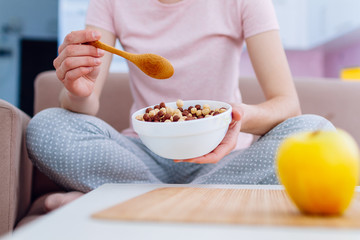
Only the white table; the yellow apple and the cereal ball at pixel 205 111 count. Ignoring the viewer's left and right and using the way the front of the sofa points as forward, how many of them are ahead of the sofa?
3

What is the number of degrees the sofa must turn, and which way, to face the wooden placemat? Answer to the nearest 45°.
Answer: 0° — it already faces it

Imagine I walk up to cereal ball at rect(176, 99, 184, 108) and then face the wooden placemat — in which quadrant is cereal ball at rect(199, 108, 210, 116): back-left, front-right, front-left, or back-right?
front-left

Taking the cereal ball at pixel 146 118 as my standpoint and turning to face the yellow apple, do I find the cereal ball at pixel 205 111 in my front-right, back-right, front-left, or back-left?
front-left

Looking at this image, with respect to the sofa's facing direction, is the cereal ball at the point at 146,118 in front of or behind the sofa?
in front

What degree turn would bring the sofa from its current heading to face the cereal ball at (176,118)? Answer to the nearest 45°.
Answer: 0° — it already faces it

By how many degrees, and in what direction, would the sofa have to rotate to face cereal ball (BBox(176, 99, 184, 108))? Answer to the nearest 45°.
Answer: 0° — it already faces it

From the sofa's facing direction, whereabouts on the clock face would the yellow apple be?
The yellow apple is roughly at 12 o'clock from the sofa.

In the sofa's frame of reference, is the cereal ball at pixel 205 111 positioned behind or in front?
in front

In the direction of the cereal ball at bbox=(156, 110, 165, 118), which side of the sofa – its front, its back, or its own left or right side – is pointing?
front

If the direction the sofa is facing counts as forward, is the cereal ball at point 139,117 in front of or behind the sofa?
in front
